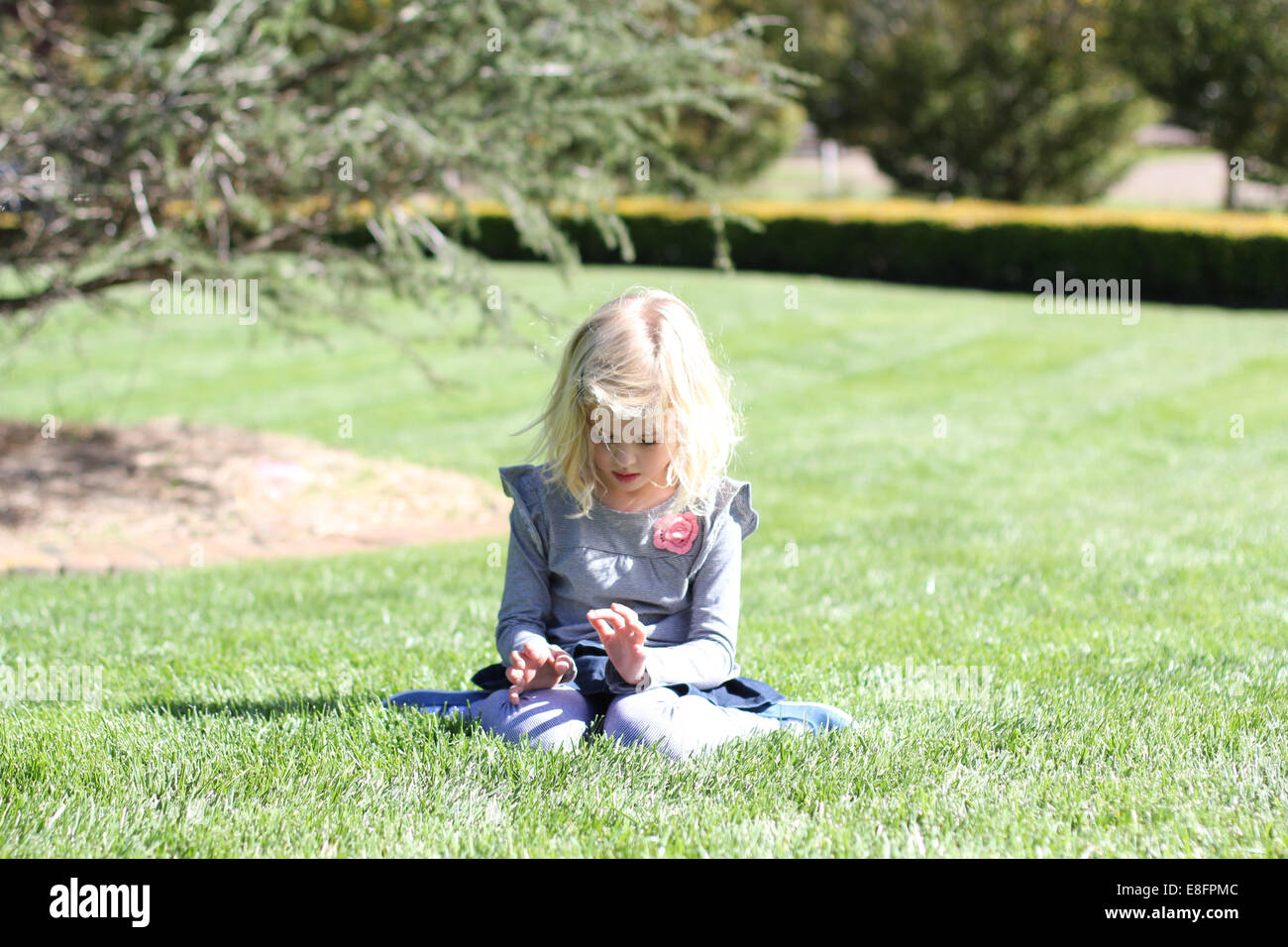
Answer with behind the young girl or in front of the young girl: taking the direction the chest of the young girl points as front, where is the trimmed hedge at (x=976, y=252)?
behind

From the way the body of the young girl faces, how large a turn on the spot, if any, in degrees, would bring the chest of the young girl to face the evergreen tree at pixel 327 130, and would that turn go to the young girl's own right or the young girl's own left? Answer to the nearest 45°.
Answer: approximately 180°

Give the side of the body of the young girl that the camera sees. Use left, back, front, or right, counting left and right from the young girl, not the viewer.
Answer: front

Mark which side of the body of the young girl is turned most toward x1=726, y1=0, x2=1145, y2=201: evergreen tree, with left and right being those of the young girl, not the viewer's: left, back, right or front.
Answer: back

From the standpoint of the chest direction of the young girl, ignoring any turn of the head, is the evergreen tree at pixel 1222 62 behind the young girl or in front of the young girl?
behind
